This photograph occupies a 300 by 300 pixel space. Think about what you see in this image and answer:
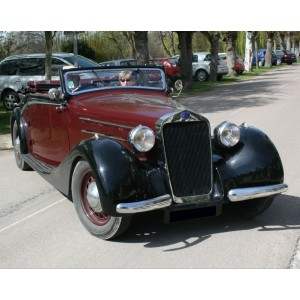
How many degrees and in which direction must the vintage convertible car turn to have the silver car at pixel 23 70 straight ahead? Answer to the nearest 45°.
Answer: approximately 135° to its left

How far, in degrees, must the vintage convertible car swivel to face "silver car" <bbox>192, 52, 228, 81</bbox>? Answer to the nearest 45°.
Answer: approximately 135° to its left

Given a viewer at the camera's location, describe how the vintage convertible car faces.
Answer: facing the viewer and to the right of the viewer

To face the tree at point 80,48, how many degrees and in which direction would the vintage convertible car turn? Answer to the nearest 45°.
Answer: approximately 135° to its left

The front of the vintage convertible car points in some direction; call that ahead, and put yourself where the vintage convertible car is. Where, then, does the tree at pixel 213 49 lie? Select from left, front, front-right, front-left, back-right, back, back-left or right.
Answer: back-left
